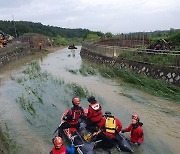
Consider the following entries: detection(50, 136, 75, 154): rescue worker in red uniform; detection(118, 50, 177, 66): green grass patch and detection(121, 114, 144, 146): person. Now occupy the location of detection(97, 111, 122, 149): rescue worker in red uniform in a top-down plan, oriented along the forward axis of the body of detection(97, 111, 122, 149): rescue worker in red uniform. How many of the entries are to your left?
1

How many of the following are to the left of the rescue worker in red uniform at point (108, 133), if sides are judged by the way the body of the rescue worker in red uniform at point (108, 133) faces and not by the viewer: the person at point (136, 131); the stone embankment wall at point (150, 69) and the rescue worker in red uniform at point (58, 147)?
1

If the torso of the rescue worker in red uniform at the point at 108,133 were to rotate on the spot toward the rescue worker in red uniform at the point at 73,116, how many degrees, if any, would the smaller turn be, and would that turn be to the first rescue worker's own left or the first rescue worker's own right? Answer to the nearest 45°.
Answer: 0° — they already face them

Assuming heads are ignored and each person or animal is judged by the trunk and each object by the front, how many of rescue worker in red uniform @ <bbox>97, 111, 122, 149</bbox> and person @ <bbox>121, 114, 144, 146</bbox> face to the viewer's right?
0

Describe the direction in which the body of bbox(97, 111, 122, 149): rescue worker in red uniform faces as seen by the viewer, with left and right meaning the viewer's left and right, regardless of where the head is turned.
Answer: facing away from the viewer and to the left of the viewer

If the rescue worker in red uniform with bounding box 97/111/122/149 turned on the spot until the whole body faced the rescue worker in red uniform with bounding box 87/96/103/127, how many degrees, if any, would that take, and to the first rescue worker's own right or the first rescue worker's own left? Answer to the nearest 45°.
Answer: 0° — they already face them

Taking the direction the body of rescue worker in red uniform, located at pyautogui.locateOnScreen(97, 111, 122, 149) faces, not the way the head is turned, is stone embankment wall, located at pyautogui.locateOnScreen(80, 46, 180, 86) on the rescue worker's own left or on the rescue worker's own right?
on the rescue worker's own right

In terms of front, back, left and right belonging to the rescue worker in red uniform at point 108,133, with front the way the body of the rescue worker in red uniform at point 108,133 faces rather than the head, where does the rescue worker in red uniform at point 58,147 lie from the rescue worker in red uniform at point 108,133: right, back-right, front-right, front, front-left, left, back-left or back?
left

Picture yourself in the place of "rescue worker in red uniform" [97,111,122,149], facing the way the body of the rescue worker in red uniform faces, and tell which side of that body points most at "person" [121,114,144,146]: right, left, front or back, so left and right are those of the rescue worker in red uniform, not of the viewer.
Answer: right
